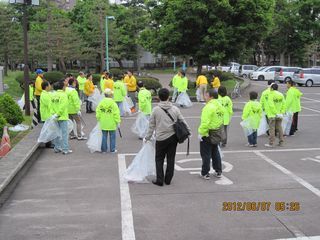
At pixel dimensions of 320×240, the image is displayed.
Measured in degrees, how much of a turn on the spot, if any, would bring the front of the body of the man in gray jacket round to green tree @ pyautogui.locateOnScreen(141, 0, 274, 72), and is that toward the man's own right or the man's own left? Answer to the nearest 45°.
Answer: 0° — they already face it

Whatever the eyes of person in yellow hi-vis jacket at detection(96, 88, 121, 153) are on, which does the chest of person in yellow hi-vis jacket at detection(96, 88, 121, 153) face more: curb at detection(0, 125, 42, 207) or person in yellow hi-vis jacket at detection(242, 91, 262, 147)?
the person in yellow hi-vis jacket

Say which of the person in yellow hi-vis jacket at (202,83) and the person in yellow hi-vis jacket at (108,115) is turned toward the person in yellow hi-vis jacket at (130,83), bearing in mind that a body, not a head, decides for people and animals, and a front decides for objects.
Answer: the person in yellow hi-vis jacket at (108,115)

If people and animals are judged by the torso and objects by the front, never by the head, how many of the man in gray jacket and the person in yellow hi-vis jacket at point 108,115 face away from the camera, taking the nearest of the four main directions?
2

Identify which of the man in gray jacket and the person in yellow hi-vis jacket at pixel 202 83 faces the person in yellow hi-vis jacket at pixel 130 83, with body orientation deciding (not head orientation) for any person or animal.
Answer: the man in gray jacket

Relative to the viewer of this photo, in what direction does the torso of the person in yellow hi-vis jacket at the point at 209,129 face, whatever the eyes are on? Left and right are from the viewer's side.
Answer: facing away from the viewer and to the left of the viewer

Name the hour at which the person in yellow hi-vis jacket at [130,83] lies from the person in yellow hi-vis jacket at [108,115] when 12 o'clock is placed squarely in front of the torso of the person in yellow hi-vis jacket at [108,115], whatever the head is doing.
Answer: the person in yellow hi-vis jacket at [130,83] is roughly at 12 o'clock from the person in yellow hi-vis jacket at [108,115].

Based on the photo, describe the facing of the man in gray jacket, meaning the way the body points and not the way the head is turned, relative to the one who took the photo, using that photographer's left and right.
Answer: facing away from the viewer

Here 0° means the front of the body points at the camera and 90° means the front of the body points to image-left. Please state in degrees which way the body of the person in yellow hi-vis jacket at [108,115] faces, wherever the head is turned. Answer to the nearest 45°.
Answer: approximately 180°
